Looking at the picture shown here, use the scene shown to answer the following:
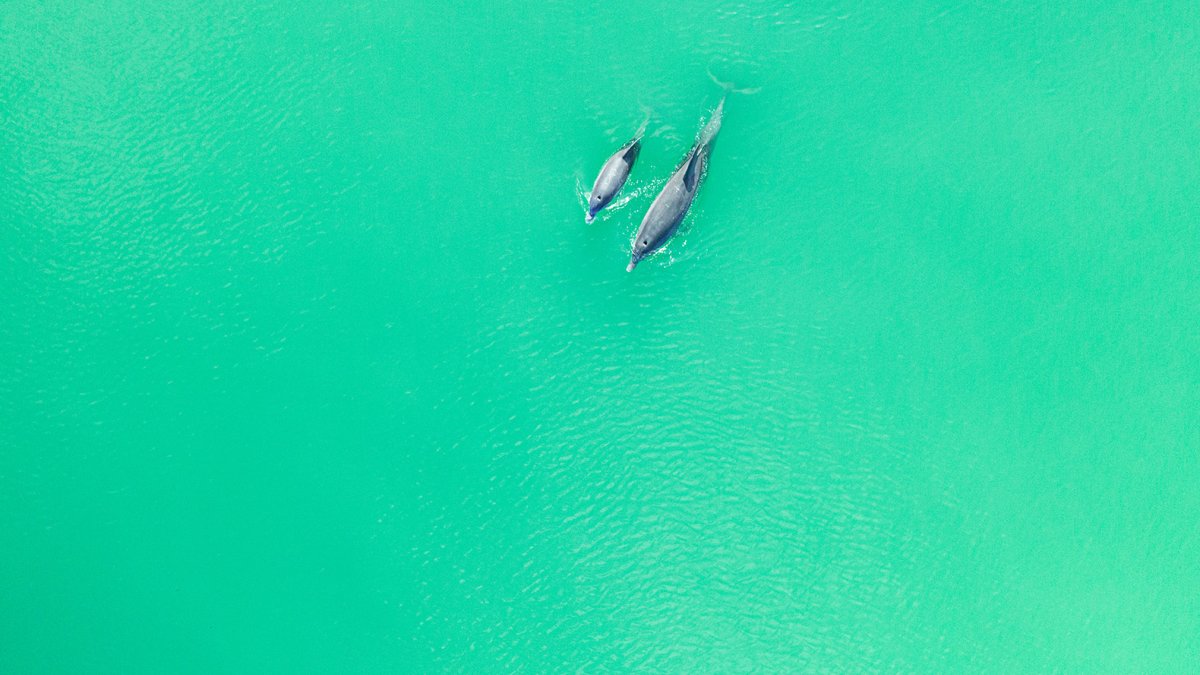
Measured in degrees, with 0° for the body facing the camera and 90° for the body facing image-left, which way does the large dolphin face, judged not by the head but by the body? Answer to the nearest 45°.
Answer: approximately 45°

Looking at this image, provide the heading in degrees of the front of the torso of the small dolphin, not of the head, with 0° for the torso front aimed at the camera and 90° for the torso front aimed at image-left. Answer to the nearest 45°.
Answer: approximately 45°
